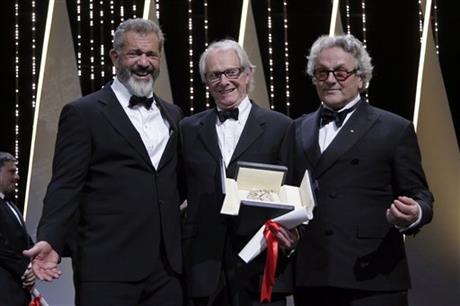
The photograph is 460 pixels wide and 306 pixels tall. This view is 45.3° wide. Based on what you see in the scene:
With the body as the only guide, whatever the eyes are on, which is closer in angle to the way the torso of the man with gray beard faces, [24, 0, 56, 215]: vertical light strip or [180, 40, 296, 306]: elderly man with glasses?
the elderly man with glasses

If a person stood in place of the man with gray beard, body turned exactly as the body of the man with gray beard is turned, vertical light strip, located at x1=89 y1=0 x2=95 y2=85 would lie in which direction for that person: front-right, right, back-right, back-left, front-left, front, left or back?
back-left

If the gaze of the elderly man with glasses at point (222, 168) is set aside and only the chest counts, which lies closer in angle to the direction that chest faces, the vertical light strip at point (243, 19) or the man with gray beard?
the man with gray beard

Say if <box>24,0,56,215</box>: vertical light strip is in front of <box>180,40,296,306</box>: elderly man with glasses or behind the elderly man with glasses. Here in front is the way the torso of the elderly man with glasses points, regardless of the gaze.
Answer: behind

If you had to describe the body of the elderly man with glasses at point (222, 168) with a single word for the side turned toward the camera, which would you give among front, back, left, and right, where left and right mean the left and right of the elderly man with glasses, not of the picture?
front

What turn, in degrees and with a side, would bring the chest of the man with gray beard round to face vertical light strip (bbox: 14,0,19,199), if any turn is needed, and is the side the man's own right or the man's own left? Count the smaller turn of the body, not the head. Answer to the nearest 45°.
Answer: approximately 135° to the man's own left

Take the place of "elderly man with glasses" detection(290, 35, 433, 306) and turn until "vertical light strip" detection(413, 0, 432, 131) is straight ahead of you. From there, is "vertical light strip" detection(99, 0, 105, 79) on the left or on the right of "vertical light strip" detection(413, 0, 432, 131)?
left

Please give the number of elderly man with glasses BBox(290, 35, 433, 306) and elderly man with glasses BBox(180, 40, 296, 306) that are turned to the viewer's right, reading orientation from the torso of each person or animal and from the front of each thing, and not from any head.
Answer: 0

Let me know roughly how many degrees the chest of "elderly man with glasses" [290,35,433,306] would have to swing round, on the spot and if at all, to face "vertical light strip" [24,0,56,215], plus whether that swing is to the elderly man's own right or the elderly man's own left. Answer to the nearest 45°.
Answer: approximately 90° to the elderly man's own right

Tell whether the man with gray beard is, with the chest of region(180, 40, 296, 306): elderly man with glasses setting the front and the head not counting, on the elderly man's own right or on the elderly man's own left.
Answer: on the elderly man's own right

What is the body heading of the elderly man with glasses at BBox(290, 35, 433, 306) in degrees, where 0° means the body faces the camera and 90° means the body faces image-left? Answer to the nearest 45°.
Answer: approximately 45°

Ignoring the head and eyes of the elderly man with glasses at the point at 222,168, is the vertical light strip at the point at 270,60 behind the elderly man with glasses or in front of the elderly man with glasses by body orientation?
behind
